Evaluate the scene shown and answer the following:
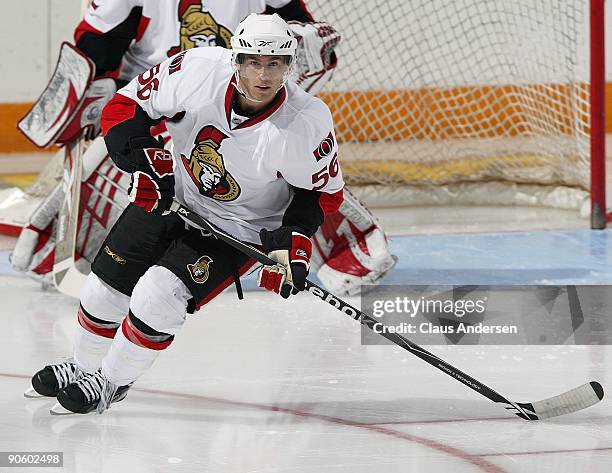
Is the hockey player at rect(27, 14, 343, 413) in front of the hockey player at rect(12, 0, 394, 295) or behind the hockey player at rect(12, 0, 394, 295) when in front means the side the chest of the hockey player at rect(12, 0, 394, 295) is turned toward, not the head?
in front

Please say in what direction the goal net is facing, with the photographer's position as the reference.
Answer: facing the viewer

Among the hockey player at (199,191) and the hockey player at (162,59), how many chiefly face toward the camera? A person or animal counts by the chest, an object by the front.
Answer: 2

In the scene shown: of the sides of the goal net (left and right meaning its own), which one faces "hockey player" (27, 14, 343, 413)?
front

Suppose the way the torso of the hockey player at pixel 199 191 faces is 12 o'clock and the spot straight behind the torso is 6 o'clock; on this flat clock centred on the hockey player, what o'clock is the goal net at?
The goal net is roughly at 7 o'clock from the hockey player.

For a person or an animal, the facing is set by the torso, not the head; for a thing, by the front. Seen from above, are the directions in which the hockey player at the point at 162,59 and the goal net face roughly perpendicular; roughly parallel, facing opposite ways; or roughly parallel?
roughly parallel

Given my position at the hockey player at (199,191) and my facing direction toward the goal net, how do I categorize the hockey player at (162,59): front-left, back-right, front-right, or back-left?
front-left

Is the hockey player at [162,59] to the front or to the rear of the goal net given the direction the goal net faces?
to the front

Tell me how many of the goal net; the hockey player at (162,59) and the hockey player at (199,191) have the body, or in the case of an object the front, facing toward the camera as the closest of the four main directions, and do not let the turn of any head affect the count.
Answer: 3

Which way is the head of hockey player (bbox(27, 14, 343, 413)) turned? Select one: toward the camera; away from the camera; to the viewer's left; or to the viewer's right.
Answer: toward the camera

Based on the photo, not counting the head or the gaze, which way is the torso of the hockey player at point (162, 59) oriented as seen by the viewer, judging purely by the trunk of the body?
toward the camera

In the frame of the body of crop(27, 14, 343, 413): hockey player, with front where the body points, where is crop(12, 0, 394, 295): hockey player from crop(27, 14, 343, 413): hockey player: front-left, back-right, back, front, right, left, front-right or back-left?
back

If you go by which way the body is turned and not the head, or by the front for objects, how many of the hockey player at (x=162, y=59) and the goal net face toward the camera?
2
